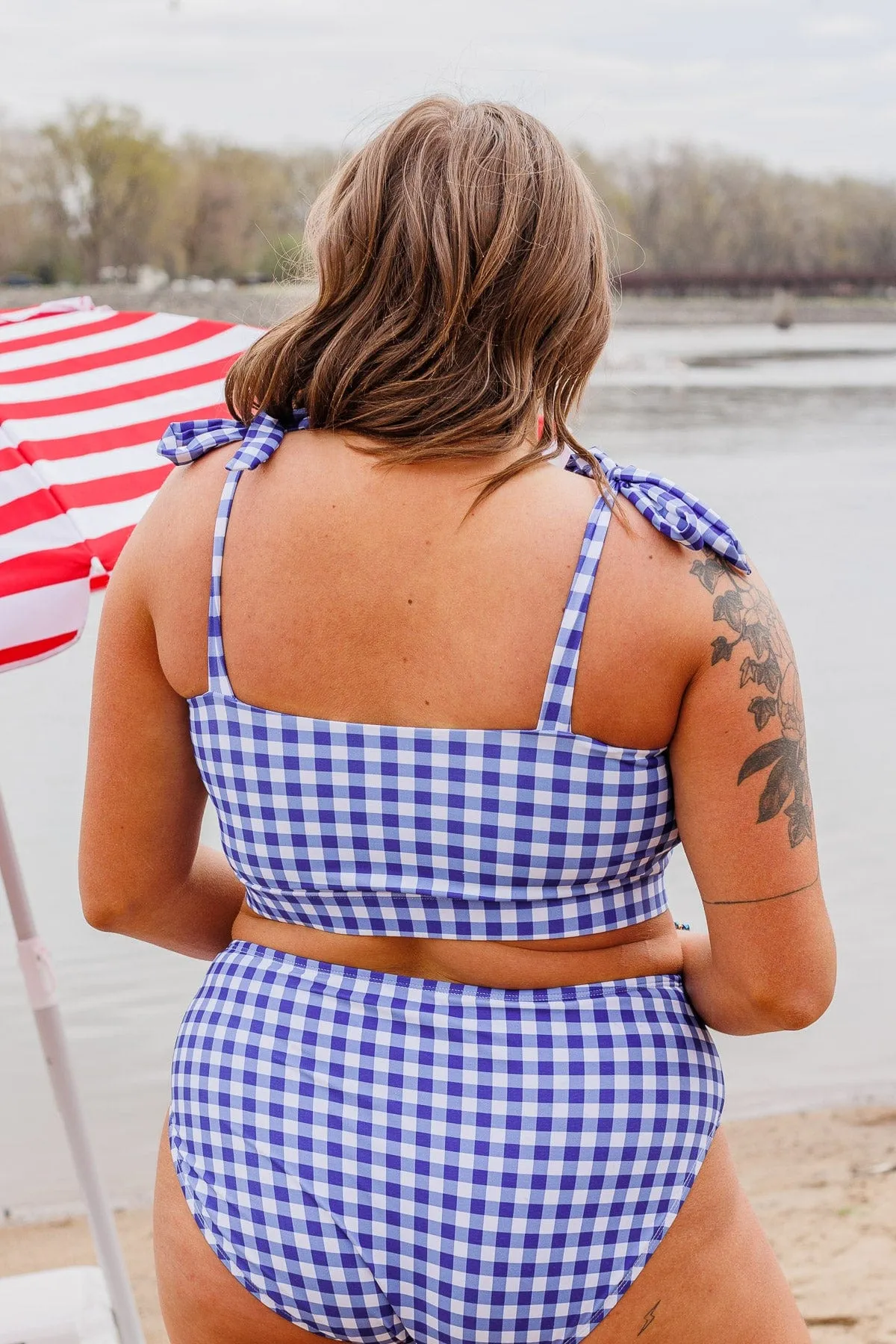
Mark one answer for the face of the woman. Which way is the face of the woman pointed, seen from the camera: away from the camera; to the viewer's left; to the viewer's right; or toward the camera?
away from the camera

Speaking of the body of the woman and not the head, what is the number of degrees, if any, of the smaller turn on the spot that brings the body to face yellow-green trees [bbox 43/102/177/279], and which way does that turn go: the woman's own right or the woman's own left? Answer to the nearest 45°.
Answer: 0° — they already face it

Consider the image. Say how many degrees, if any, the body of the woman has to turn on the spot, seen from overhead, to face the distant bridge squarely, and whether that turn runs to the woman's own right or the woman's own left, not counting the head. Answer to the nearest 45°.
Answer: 0° — they already face it

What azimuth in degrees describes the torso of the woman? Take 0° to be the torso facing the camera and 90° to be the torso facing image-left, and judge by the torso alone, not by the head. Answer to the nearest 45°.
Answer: approximately 180°

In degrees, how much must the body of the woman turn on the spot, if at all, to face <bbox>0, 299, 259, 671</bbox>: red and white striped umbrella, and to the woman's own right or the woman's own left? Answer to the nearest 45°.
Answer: approximately 45° to the woman's own left
